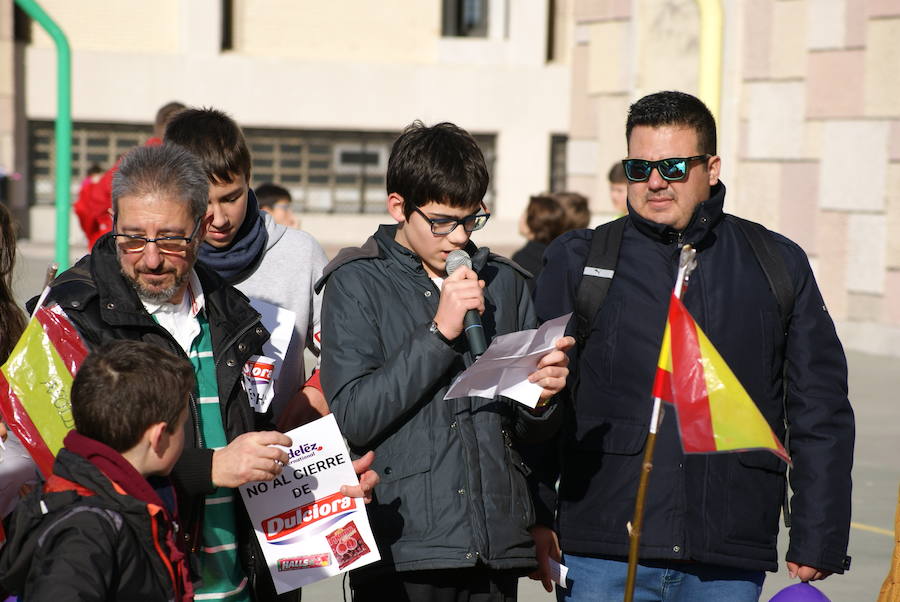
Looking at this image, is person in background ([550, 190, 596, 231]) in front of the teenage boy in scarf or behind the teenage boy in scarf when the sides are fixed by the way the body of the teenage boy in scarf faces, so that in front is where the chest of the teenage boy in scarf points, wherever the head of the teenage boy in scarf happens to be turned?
behind

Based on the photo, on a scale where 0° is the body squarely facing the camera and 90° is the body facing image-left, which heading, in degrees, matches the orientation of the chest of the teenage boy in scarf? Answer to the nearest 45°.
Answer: approximately 45°

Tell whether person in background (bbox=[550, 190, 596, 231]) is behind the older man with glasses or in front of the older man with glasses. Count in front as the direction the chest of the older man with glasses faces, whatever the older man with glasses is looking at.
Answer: behind

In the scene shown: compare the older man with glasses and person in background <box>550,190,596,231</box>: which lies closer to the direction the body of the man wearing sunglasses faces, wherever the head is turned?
the older man with glasses

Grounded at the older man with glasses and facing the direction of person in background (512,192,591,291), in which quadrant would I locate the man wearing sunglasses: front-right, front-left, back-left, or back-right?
front-right

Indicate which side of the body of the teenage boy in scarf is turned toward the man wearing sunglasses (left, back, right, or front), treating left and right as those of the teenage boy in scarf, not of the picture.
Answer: left

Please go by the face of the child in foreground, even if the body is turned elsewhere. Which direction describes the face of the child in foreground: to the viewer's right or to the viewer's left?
to the viewer's right

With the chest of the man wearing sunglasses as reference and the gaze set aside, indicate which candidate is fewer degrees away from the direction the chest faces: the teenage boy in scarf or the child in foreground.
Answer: the child in foreground

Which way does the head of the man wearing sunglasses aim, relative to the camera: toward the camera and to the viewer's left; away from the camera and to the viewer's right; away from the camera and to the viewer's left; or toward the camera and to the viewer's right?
toward the camera and to the viewer's left

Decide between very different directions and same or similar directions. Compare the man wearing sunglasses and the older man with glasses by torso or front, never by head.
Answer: same or similar directions

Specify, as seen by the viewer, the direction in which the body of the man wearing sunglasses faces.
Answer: toward the camera

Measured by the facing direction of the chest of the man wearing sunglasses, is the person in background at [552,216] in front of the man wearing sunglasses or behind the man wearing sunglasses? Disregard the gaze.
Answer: behind

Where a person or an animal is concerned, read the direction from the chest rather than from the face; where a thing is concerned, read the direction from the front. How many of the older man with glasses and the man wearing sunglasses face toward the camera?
2

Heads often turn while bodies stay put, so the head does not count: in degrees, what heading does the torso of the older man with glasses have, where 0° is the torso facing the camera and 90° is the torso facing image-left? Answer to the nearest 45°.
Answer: approximately 0°
